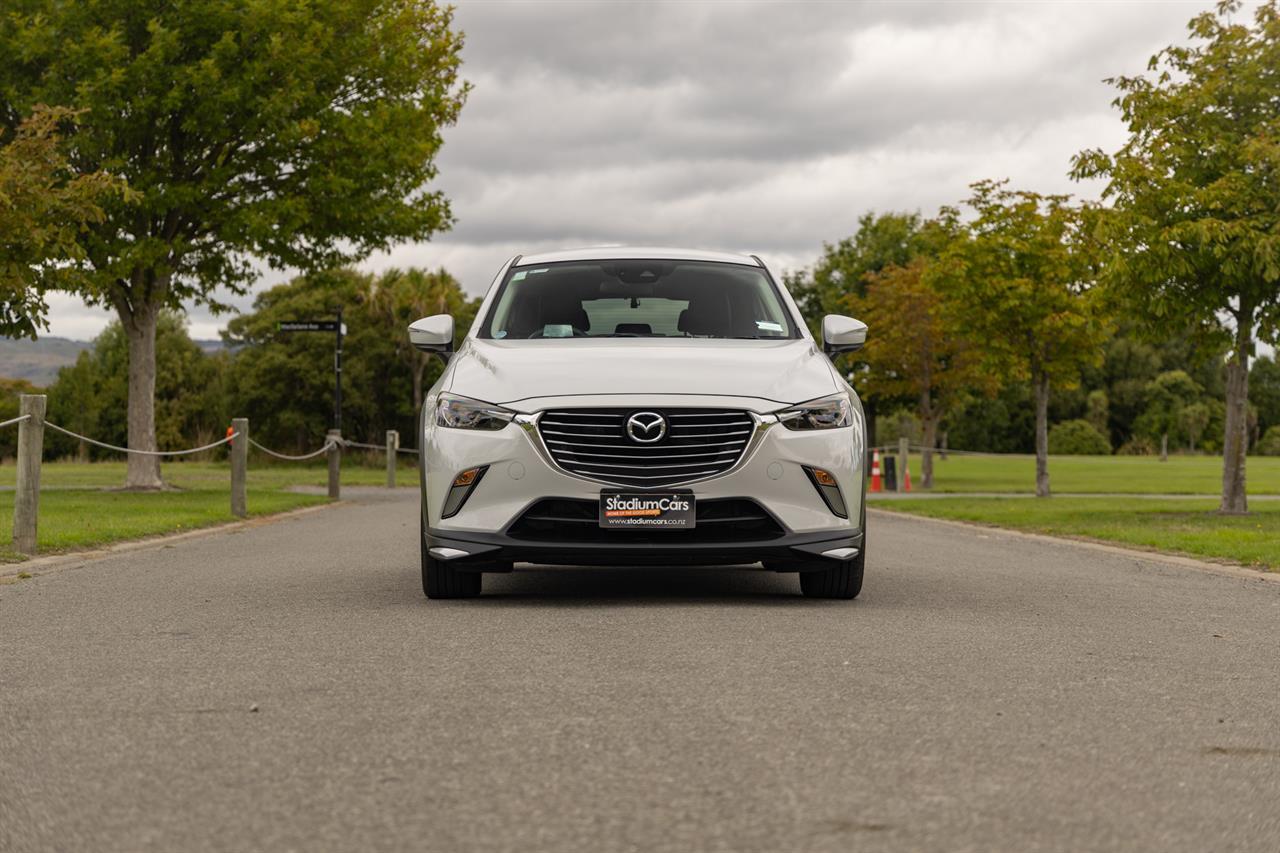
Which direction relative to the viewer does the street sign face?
toward the camera

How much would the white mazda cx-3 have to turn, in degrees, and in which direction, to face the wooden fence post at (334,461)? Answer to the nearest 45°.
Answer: approximately 180°

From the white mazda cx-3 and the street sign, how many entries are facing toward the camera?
2

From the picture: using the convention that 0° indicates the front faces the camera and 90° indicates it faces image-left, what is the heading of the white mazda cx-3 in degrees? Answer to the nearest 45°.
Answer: approximately 0°

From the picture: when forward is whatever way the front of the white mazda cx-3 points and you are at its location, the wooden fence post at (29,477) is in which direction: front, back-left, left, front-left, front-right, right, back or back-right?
back-right

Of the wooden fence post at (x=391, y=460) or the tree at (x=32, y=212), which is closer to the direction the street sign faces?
the tree

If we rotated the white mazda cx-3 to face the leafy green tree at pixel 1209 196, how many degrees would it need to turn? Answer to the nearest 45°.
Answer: approximately 135° to its left

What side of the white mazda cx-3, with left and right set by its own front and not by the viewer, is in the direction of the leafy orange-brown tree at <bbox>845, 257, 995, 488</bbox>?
back

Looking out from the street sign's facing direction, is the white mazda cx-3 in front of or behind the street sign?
in front
